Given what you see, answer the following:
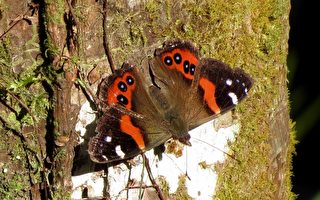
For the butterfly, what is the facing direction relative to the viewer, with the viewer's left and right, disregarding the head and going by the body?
facing the viewer and to the right of the viewer
